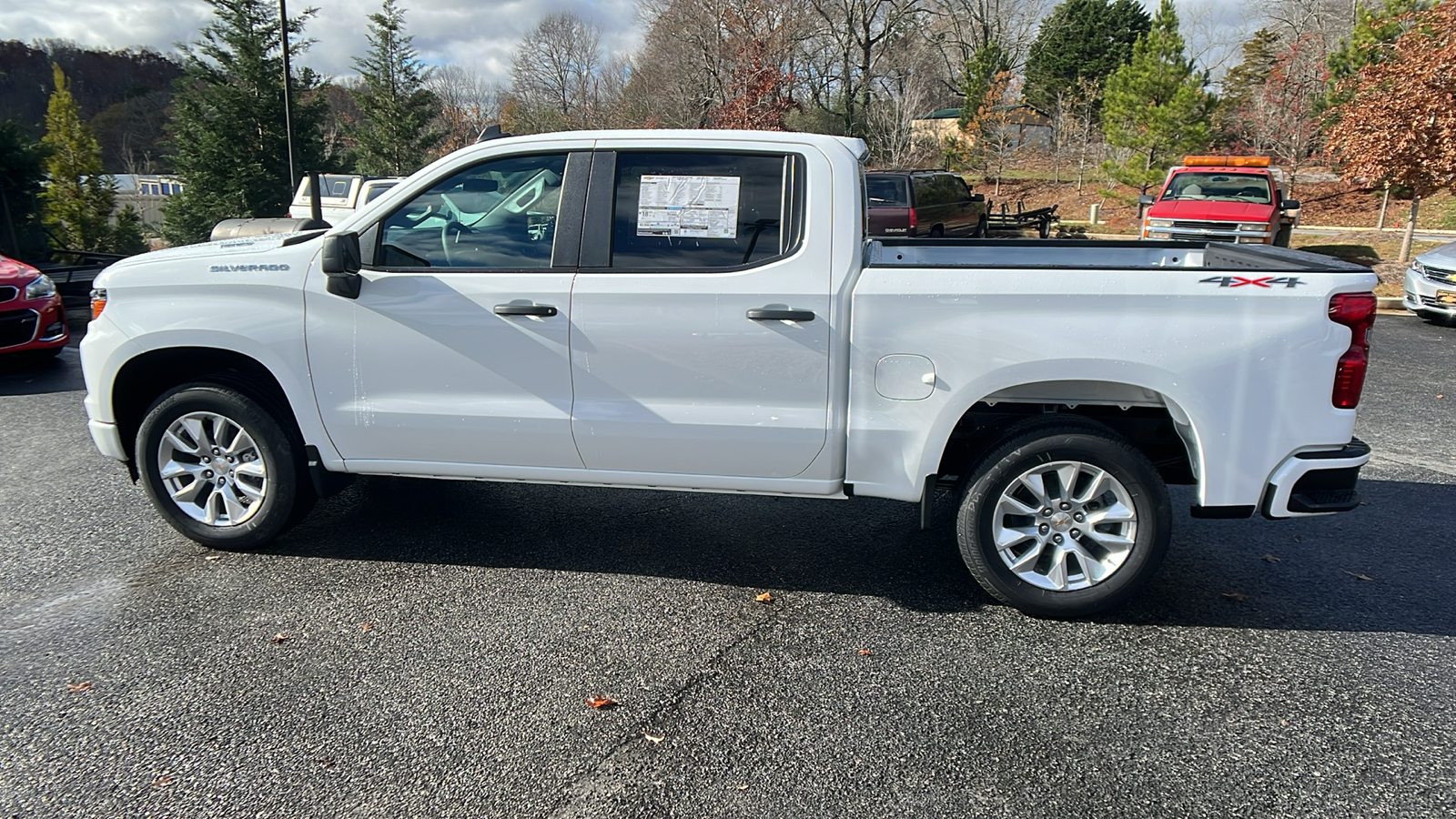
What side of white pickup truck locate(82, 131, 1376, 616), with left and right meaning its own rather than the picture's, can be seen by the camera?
left

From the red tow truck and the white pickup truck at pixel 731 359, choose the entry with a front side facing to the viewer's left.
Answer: the white pickup truck

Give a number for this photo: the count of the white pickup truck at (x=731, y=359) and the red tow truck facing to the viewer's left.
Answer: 1

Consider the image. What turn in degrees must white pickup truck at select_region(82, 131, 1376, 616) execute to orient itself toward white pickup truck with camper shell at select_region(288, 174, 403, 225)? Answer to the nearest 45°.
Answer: approximately 45° to its right

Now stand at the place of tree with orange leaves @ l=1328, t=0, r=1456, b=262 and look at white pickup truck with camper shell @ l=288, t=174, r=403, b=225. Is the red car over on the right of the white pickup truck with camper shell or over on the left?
left

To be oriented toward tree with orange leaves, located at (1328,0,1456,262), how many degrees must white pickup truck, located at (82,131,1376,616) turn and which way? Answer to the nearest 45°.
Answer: approximately 135° to its right

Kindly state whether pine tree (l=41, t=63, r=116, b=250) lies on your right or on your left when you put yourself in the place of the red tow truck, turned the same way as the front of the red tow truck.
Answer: on your right

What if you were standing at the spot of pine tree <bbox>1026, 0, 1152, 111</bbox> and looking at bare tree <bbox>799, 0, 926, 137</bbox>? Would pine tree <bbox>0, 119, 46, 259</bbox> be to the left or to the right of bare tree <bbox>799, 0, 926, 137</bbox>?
left

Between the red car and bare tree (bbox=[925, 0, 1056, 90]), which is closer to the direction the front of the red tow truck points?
the red car

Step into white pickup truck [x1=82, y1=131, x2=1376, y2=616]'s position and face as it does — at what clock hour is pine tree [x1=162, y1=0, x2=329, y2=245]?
The pine tree is roughly at 2 o'clock from the white pickup truck.

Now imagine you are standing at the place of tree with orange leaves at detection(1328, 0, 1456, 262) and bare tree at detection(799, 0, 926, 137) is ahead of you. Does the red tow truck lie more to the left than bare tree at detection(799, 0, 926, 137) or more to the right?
left

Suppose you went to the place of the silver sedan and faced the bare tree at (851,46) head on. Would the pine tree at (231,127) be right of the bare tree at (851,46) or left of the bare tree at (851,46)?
left

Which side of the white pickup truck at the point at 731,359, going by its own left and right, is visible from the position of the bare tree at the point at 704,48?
right
